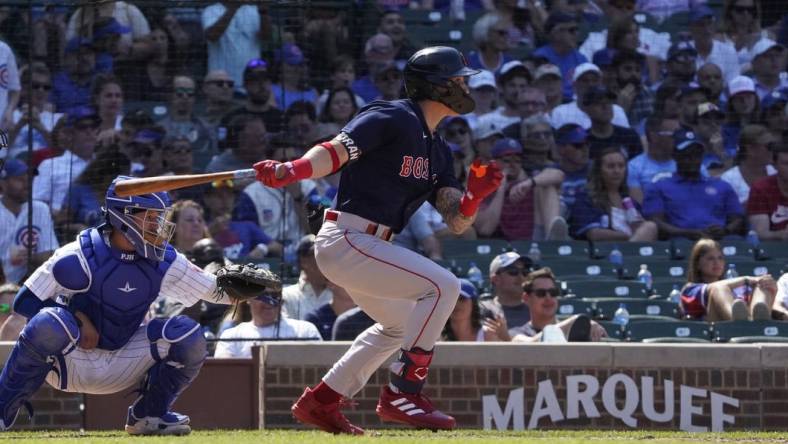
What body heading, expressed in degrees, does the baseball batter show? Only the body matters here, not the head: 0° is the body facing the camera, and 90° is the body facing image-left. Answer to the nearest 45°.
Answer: approximately 270°

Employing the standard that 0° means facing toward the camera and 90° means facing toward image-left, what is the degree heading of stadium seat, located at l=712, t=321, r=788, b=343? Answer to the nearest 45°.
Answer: approximately 0°

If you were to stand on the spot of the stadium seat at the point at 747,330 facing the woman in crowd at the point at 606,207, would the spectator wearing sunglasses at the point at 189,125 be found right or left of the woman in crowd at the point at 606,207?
left

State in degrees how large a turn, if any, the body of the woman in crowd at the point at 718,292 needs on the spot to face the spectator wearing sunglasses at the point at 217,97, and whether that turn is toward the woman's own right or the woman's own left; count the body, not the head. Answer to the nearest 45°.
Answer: approximately 135° to the woman's own right

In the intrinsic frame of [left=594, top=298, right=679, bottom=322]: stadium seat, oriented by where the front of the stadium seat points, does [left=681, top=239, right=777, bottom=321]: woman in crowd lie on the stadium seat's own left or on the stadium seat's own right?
on the stadium seat's own left

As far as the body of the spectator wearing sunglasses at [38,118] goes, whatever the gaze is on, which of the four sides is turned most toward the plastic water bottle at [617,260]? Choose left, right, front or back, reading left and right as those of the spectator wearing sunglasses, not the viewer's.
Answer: left

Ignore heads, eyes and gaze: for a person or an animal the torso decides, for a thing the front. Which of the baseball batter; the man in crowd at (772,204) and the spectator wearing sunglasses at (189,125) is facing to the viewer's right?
the baseball batter

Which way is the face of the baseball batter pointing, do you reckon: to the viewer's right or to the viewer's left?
to the viewer's right
